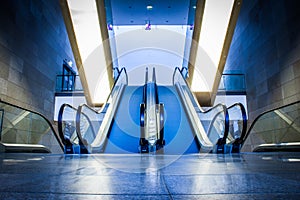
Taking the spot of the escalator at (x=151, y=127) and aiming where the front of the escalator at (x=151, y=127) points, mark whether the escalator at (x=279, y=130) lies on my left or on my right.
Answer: on my left

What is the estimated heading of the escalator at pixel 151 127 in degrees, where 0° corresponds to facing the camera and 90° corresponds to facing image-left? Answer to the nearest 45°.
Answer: approximately 0°

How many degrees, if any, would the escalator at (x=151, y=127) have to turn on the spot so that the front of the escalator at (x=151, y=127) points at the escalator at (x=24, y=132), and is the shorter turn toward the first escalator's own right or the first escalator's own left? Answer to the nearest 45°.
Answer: approximately 90° to the first escalator's own right
